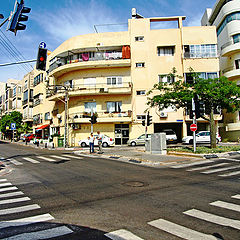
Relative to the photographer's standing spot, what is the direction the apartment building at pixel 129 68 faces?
facing the viewer

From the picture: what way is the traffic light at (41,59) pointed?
toward the camera

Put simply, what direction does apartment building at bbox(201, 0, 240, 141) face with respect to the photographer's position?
facing the viewer and to the left of the viewer

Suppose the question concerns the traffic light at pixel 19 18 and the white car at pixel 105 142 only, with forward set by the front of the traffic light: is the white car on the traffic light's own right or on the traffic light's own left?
on the traffic light's own left

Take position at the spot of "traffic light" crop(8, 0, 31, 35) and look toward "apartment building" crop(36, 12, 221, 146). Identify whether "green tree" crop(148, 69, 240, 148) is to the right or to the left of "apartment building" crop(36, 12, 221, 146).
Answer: right

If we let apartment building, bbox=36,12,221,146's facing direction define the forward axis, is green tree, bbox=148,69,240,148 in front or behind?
in front
